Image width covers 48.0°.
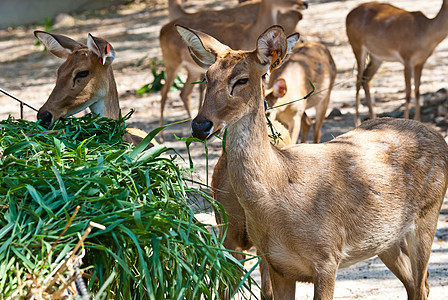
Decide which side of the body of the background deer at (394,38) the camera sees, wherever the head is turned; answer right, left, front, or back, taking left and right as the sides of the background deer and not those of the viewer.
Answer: right

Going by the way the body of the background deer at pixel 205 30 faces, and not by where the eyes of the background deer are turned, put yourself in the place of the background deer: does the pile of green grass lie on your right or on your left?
on your right

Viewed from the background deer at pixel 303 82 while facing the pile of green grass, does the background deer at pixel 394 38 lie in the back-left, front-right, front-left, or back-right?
back-left

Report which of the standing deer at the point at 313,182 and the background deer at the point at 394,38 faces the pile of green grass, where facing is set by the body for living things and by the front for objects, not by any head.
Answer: the standing deer

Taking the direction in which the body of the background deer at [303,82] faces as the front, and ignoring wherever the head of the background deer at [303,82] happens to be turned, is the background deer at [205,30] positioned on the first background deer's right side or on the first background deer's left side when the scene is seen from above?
on the first background deer's right side

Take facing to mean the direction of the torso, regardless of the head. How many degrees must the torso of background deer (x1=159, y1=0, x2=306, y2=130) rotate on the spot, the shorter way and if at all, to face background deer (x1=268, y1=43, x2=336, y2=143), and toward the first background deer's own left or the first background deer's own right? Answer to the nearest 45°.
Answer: approximately 45° to the first background deer's own right

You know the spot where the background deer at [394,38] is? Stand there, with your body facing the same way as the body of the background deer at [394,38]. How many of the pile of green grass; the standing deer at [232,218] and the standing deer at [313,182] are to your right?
3

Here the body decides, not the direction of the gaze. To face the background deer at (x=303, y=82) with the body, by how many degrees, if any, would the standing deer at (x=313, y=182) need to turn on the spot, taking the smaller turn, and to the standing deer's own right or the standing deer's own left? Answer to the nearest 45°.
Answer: approximately 135° to the standing deer's own right

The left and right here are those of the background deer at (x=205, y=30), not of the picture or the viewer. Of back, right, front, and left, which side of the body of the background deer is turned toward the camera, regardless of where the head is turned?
right

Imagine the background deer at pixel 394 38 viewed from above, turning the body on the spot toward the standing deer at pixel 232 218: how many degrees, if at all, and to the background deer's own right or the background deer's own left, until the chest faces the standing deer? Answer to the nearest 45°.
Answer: approximately 90° to the background deer's own right

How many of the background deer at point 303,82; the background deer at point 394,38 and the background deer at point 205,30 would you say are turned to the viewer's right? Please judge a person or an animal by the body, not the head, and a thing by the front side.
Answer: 2

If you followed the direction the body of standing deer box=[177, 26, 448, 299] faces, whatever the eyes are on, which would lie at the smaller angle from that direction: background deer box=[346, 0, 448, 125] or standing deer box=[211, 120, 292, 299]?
the standing deer

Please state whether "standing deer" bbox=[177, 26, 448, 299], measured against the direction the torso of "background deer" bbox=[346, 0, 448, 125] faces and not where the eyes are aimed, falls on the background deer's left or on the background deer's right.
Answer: on the background deer's right

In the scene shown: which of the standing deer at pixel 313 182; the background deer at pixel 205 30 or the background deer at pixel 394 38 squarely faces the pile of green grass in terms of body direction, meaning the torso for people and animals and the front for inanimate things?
the standing deer

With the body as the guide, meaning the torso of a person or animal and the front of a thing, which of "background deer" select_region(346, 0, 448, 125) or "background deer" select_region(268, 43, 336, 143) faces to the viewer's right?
"background deer" select_region(346, 0, 448, 125)

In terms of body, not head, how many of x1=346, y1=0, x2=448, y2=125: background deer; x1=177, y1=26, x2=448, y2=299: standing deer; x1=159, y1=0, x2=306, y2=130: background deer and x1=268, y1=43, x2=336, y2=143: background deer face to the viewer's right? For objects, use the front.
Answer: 2
